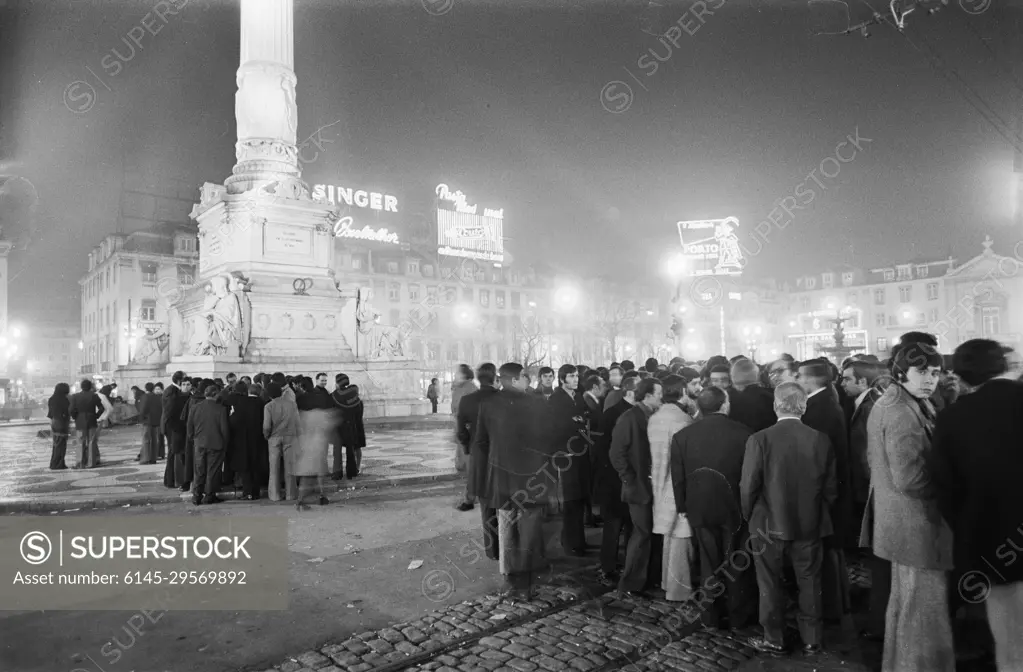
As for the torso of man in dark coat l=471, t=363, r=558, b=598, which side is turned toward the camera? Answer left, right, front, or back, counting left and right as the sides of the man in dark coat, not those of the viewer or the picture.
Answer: back

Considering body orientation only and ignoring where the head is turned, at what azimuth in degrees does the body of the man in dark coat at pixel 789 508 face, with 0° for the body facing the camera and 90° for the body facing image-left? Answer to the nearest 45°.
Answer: approximately 180°

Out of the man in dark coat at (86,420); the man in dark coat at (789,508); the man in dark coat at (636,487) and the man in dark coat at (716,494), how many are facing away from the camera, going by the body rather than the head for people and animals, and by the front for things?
3

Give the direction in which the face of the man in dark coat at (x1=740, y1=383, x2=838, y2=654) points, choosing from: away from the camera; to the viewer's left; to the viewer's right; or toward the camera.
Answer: away from the camera

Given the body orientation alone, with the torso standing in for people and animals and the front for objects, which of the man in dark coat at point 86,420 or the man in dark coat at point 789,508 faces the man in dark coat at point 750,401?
the man in dark coat at point 789,508

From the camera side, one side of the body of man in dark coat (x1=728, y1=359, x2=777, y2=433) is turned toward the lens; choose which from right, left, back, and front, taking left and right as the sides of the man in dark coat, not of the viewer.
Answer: back

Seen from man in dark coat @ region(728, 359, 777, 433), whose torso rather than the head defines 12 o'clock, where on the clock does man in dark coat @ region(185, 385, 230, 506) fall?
man in dark coat @ region(185, 385, 230, 506) is roughly at 9 o'clock from man in dark coat @ region(728, 359, 777, 433).

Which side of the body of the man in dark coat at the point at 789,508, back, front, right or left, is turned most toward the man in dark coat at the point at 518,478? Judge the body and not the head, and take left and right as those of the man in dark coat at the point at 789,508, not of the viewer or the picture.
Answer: left

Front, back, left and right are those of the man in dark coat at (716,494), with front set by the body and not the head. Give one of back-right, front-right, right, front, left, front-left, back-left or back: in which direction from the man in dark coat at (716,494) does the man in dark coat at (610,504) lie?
front-left

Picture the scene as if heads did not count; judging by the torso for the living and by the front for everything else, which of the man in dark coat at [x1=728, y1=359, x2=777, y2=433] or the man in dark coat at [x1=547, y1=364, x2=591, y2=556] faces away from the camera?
the man in dark coat at [x1=728, y1=359, x2=777, y2=433]
